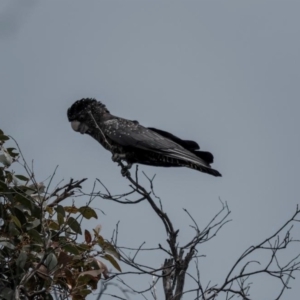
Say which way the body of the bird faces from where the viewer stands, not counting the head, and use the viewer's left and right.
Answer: facing to the left of the viewer
